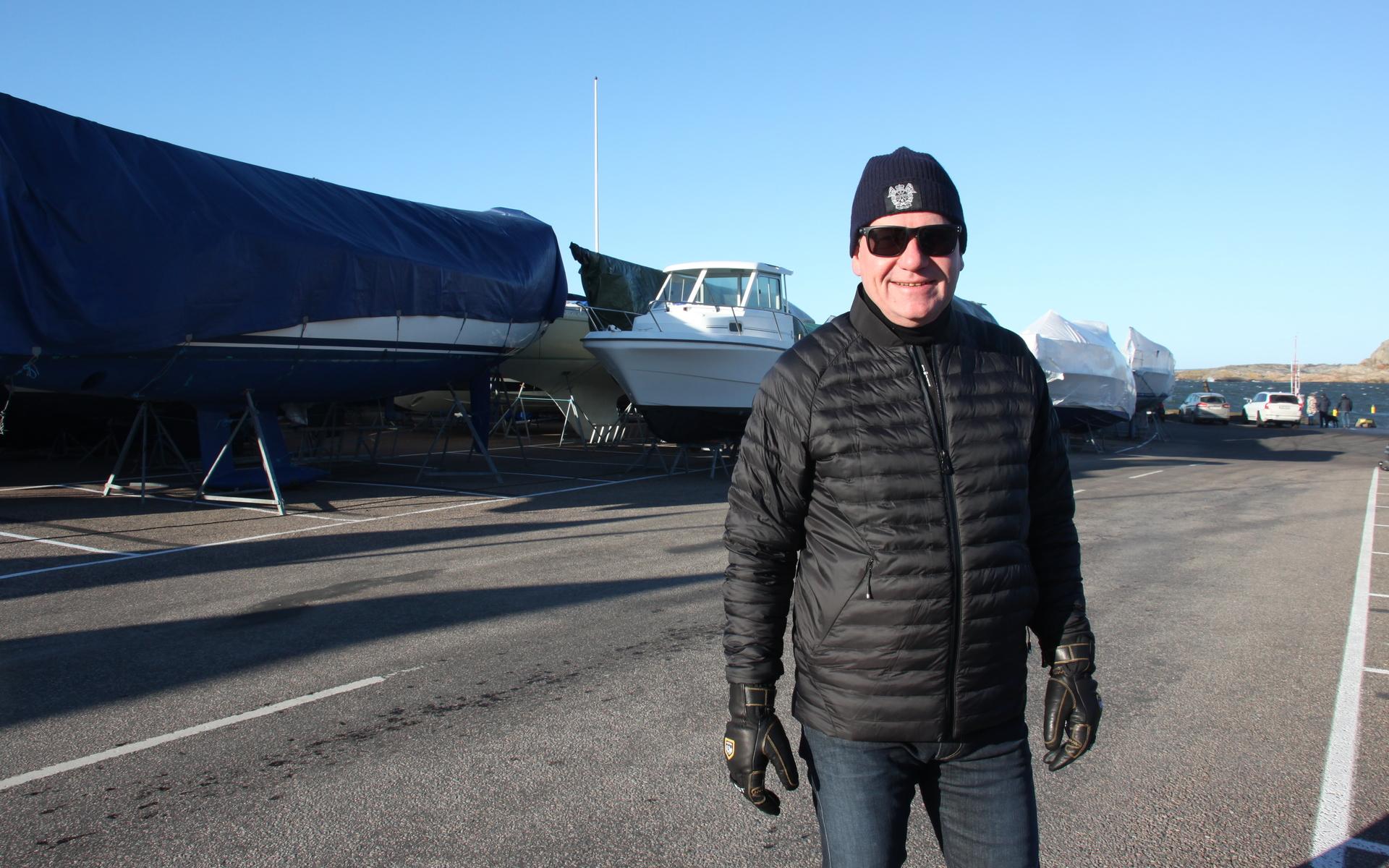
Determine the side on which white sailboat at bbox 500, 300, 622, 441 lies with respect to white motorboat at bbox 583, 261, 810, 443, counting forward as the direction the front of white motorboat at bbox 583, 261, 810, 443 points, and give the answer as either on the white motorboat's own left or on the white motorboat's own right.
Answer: on the white motorboat's own right

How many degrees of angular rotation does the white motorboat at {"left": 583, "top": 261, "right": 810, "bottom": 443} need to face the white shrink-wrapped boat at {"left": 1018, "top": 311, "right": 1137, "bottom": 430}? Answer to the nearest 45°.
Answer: approximately 180°

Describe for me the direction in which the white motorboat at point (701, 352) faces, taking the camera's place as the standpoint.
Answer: facing the viewer and to the left of the viewer

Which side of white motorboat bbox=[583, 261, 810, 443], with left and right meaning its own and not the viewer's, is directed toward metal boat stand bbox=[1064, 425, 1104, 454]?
back

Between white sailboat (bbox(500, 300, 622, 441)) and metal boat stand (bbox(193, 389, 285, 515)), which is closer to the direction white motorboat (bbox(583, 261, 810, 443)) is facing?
the metal boat stand

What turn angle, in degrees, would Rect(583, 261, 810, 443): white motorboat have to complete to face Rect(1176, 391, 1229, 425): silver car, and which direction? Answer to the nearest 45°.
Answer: approximately 180°

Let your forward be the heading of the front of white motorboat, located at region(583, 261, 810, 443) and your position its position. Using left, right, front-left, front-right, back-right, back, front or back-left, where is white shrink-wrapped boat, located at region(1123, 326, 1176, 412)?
back

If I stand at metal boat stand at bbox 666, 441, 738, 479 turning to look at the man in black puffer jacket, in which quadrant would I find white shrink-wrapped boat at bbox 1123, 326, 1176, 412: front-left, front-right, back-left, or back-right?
back-left

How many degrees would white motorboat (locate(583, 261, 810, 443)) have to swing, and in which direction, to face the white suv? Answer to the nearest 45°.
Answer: approximately 180°

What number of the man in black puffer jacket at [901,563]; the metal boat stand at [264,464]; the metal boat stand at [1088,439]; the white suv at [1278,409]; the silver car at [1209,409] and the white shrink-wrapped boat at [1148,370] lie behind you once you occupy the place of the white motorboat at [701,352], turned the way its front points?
4
